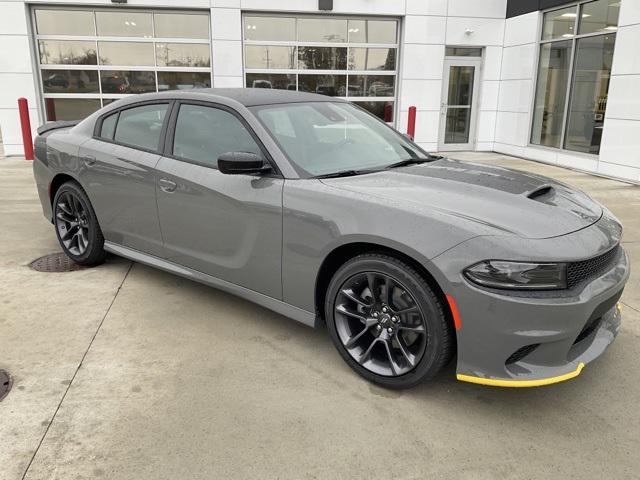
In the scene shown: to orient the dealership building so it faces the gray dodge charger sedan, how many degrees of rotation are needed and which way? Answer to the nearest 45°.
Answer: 0° — it already faces it

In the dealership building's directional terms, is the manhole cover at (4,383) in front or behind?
in front

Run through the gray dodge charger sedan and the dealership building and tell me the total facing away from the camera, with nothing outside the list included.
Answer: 0

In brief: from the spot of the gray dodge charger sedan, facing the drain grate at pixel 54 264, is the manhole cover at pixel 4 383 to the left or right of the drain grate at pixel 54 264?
left

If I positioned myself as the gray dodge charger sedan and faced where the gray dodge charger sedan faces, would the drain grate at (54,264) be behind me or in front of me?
behind

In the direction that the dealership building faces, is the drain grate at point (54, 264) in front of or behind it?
in front

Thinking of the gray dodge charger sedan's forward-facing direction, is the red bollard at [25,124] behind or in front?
behind

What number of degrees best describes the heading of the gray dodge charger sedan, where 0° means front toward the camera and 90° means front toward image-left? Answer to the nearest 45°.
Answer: approximately 315°

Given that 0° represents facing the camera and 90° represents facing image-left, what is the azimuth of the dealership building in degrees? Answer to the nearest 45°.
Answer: approximately 0°

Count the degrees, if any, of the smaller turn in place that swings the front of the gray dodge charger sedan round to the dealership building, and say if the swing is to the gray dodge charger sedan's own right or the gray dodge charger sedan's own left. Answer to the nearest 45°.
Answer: approximately 135° to the gray dodge charger sedan's own left
